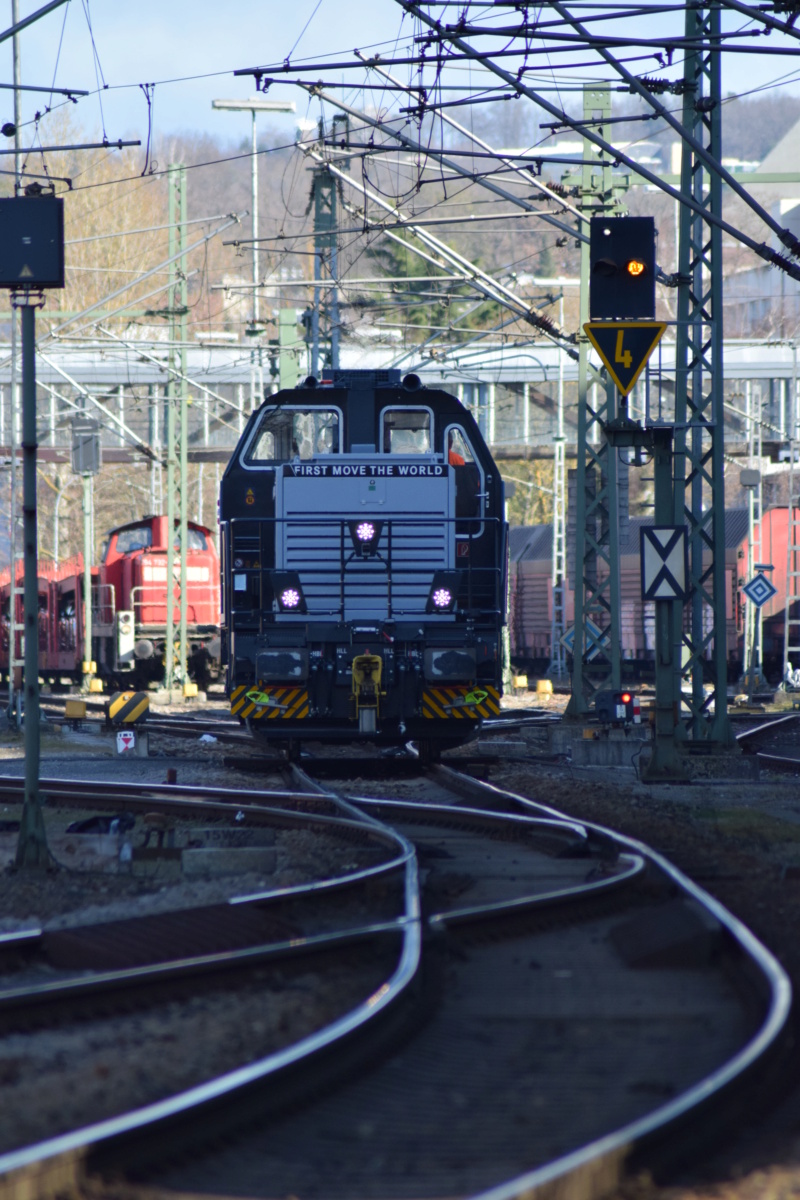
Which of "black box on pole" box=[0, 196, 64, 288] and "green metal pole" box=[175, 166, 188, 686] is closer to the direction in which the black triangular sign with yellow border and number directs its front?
the black box on pole

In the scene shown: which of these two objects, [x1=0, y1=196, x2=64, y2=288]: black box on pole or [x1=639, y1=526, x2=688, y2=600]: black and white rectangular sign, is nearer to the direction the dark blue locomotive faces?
the black box on pole

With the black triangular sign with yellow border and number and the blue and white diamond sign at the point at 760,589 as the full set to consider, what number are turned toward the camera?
2

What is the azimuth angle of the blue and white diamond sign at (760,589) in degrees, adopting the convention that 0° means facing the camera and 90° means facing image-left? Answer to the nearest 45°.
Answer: approximately 0°

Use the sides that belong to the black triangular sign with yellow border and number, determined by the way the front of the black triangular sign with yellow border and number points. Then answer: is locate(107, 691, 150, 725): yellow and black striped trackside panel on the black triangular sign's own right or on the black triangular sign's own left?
on the black triangular sign's own right

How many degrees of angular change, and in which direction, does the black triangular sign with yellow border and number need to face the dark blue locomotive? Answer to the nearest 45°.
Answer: approximately 135° to its right

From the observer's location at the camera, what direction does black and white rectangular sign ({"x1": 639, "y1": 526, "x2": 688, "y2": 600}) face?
facing the viewer

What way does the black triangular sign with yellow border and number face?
toward the camera

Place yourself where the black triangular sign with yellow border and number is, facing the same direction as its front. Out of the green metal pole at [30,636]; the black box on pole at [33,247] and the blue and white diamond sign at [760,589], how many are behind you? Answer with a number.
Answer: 1

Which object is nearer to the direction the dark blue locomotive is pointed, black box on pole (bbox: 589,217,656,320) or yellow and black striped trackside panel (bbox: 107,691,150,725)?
the black box on pole
